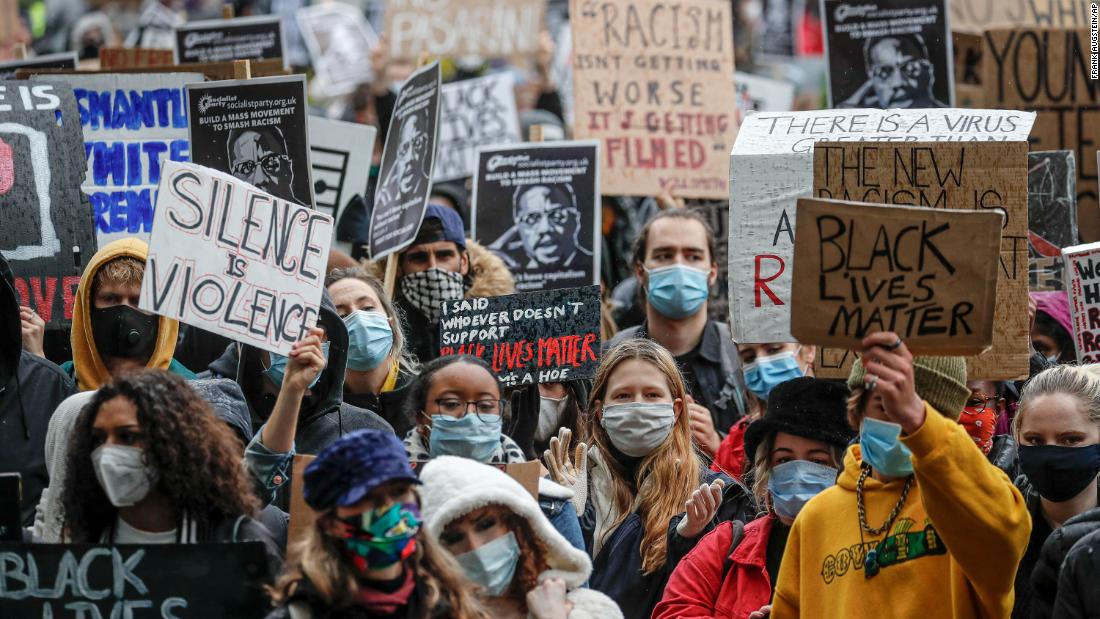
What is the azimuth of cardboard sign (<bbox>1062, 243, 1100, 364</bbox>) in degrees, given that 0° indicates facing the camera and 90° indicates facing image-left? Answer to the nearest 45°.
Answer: approximately 0°

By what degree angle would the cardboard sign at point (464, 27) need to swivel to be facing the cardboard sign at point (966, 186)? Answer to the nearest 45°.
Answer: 0° — it already faces it

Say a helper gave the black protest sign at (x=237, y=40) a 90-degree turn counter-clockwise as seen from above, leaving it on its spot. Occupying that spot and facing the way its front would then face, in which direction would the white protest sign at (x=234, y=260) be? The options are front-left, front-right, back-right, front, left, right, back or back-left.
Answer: right

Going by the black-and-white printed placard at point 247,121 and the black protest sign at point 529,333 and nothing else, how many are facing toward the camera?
2

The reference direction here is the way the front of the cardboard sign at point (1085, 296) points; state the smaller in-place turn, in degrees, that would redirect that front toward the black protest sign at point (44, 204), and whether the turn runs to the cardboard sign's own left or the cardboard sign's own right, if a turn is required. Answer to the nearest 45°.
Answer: approximately 90° to the cardboard sign's own right

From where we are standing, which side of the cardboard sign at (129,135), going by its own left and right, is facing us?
front

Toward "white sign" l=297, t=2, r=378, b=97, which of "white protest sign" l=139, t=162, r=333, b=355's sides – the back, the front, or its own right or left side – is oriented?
back

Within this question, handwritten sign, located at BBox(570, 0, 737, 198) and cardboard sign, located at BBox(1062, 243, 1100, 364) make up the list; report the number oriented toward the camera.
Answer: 2

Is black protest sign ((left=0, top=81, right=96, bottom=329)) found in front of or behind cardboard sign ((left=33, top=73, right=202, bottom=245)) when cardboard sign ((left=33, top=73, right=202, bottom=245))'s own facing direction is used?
in front

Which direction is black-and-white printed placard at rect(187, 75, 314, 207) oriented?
toward the camera

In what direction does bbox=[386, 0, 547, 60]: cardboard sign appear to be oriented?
toward the camera

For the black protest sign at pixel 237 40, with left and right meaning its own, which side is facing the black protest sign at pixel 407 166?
front

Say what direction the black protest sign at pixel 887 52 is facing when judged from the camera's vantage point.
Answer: facing the viewer

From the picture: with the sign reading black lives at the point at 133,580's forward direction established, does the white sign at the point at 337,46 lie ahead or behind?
behind
